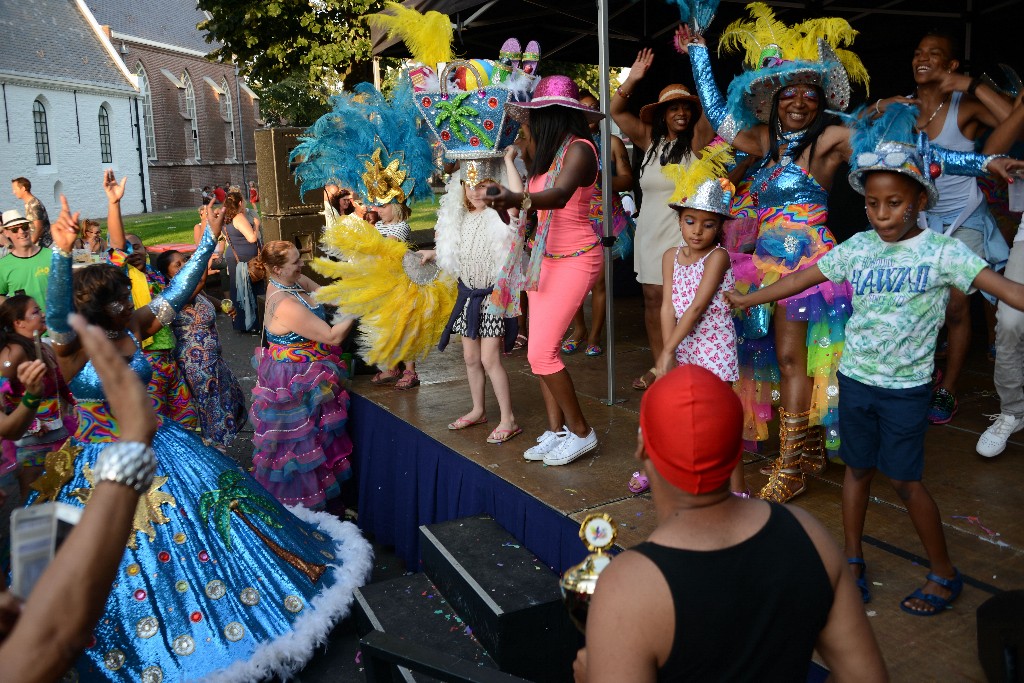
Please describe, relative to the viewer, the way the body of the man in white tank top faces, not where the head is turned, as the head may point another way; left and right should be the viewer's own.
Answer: facing the viewer and to the left of the viewer

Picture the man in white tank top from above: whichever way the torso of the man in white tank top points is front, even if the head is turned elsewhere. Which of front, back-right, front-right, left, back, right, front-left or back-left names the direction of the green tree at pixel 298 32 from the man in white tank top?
right

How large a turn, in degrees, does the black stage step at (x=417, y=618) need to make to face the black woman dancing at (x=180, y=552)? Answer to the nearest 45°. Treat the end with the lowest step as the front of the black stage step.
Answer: approximately 45° to its right

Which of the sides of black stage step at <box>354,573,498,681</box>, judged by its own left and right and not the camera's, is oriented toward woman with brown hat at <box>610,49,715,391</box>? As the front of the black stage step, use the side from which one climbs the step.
back

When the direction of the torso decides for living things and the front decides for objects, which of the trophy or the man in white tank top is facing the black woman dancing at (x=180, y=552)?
the man in white tank top

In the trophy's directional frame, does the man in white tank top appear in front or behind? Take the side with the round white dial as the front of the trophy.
behind

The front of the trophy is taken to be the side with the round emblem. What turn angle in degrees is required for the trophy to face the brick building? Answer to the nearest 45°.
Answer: approximately 135° to its right

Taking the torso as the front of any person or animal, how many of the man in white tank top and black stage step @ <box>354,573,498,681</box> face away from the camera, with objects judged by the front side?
0

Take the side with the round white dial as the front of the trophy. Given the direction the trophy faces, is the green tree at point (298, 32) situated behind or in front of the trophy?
behind

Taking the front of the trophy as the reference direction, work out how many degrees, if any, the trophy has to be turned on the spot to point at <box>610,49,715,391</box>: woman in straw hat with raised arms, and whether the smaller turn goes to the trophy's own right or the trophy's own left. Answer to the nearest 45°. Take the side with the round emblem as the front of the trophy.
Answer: approximately 180°

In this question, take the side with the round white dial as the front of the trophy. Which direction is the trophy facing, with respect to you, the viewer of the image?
facing the viewer

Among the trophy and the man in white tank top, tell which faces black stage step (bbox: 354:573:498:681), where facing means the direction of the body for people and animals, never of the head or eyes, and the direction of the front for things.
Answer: the man in white tank top

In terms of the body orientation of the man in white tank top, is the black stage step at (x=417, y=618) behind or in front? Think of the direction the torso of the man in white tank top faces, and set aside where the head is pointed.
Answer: in front

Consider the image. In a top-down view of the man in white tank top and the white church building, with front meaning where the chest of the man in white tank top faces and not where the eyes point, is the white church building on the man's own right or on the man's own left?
on the man's own right
